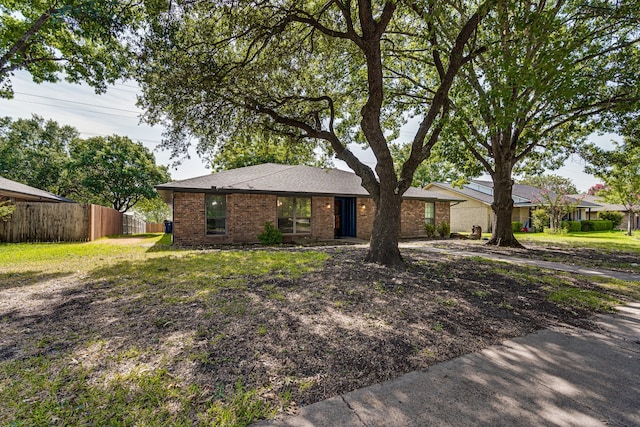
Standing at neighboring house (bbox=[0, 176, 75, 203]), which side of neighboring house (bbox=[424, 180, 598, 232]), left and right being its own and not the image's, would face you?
right

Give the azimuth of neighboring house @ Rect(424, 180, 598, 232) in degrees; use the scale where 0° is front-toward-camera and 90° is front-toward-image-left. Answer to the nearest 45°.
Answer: approximately 315°

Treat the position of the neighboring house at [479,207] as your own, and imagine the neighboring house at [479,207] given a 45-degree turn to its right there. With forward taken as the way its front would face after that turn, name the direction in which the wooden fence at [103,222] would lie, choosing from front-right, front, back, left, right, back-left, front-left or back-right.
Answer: front-right

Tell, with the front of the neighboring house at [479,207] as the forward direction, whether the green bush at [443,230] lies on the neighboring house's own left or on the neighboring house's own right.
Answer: on the neighboring house's own right

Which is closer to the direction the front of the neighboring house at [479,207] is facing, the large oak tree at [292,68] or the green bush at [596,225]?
the large oak tree

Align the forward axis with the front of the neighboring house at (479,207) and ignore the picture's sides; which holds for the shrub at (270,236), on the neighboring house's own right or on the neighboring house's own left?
on the neighboring house's own right

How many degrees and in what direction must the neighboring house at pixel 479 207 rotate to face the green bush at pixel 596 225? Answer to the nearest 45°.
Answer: approximately 90° to its left

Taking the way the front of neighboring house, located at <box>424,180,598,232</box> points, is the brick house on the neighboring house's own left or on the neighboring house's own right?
on the neighboring house's own right

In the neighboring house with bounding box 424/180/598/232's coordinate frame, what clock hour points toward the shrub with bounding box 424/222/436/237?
The shrub is roughly at 2 o'clock from the neighboring house.
